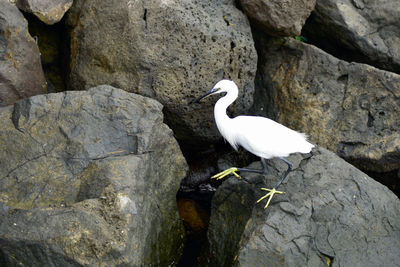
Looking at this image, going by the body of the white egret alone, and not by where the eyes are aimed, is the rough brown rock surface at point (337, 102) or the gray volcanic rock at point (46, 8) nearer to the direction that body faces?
the gray volcanic rock

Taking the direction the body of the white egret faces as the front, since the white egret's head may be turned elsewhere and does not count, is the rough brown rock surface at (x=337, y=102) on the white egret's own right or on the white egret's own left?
on the white egret's own right

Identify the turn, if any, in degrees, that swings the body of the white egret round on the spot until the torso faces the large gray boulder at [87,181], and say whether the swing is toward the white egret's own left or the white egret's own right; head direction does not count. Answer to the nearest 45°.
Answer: approximately 45° to the white egret's own left

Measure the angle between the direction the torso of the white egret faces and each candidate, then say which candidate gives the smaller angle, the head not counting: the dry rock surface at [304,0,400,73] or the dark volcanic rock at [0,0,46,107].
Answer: the dark volcanic rock

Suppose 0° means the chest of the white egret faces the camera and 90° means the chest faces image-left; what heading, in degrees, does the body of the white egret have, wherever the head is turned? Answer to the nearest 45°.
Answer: approximately 90°

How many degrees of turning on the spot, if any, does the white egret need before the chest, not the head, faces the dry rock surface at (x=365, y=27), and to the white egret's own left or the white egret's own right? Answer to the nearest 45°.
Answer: approximately 135° to the white egret's own right

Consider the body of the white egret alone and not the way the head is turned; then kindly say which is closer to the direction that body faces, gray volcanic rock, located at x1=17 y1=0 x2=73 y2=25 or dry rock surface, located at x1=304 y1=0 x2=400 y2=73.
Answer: the gray volcanic rock

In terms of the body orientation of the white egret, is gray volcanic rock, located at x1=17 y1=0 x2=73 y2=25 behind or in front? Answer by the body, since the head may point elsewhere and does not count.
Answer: in front

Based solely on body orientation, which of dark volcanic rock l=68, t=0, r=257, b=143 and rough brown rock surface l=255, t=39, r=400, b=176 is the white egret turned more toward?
the dark volcanic rock

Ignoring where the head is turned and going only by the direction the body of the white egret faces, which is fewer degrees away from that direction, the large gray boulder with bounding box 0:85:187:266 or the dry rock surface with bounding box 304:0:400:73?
the large gray boulder

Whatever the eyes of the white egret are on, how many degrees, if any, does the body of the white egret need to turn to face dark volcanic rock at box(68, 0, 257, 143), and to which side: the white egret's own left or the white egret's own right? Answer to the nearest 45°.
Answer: approximately 45° to the white egret's own right

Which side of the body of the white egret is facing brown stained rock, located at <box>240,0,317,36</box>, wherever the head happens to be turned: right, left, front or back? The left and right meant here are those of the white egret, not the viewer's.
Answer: right

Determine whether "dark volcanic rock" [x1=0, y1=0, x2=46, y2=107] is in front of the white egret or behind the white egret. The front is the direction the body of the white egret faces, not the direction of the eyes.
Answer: in front
